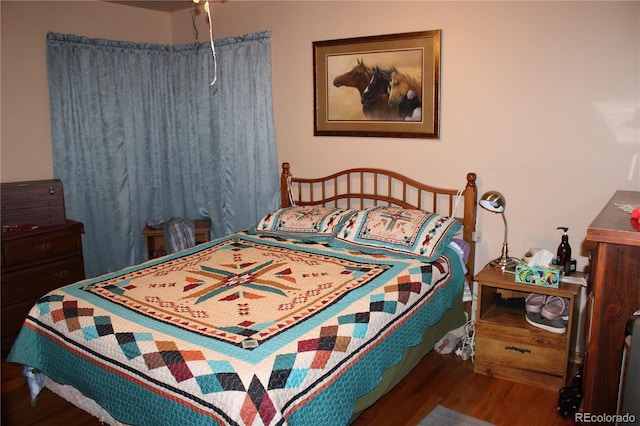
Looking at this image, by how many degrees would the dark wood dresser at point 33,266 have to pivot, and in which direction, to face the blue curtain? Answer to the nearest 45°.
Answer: approximately 90° to its left

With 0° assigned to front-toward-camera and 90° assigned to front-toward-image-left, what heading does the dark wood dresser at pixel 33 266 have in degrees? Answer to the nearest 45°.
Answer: approximately 315°

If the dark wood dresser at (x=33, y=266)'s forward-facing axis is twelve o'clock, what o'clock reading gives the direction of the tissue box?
The tissue box is roughly at 12 o'clock from the dark wood dresser.

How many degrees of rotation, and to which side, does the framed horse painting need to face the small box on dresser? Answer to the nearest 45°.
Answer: approximately 45° to its right

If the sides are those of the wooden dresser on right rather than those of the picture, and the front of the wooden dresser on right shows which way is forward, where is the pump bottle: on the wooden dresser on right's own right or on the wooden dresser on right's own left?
on the wooden dresser on right's own right

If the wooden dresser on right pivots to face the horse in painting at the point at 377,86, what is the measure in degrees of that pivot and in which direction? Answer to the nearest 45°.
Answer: approximately 45° to its right

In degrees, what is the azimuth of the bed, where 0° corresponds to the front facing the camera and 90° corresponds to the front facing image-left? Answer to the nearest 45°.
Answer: approximately 45°
